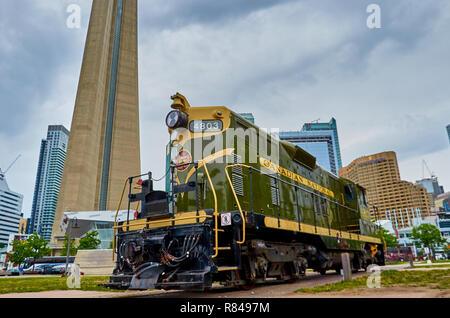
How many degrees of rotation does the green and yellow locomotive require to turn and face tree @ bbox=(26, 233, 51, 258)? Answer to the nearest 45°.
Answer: approximately 90° to its right

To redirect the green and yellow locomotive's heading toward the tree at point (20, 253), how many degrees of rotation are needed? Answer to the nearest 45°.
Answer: approximately 90° to its right

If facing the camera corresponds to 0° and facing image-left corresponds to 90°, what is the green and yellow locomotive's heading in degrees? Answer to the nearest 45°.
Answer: approximately 45°
